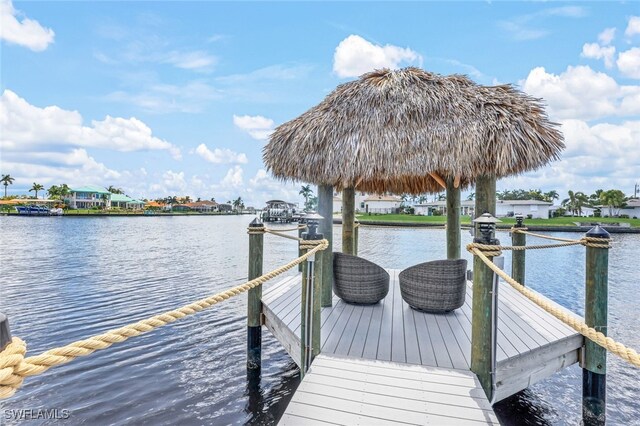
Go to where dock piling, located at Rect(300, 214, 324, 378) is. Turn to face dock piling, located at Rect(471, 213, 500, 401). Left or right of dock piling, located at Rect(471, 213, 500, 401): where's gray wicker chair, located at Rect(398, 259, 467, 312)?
left

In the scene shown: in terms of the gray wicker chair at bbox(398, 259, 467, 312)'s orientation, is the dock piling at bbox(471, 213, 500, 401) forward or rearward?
rearward

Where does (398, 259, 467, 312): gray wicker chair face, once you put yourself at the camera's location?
facing away from the viewer and to the left of the viewer

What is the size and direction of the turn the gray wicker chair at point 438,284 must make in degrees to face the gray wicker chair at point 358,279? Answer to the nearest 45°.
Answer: approximately 45° to its left

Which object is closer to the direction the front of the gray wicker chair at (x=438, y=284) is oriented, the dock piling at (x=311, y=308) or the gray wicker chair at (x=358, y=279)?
the gray wicker chair

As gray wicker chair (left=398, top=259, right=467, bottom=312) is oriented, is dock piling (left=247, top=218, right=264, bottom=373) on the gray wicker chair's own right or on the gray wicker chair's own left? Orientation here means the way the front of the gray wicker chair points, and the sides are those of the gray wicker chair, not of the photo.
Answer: on the gray wicker chair's own left

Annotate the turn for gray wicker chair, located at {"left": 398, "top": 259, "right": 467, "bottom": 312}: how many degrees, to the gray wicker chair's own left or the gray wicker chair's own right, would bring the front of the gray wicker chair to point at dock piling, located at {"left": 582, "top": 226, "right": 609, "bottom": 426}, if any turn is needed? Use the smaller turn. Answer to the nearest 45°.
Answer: approximately 135° to the gray wicker chair's own right

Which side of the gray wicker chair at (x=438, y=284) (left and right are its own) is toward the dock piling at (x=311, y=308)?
left
